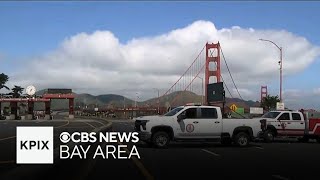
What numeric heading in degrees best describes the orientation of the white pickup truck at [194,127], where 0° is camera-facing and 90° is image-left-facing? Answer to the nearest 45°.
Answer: approximately 90°

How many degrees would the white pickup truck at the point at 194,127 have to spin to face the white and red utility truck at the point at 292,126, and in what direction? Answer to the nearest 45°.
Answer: approximately 135° to its right
